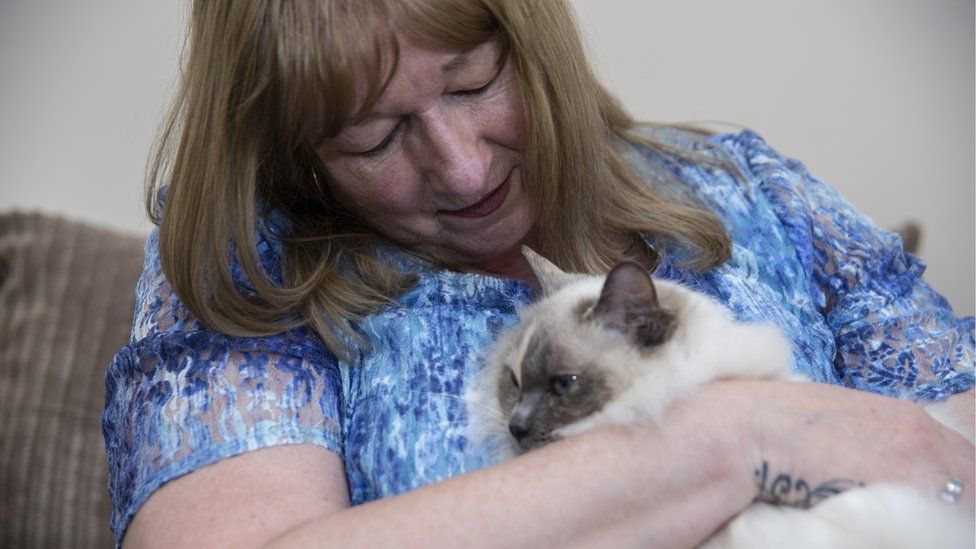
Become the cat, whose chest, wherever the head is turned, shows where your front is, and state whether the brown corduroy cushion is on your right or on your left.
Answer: on your right

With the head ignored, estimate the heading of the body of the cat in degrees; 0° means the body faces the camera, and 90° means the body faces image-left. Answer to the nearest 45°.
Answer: approximately 45°
